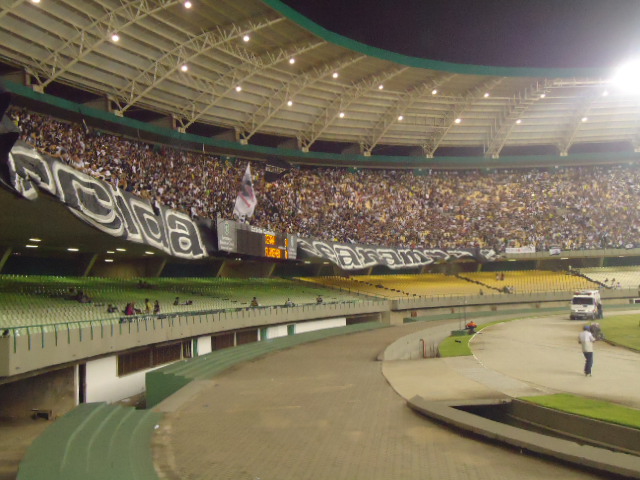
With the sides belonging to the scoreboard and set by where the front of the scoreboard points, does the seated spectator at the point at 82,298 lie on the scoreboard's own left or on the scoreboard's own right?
on the scoreboard's own right

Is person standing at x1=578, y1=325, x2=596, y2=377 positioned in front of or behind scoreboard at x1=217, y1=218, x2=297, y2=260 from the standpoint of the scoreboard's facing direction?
in front

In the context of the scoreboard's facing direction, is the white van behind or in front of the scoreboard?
in front

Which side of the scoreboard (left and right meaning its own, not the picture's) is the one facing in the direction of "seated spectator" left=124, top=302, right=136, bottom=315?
right

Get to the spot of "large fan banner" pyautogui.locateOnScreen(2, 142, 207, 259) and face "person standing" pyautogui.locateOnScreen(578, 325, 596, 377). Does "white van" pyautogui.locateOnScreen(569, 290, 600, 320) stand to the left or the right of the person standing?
left

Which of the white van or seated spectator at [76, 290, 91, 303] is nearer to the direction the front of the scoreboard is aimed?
the white van

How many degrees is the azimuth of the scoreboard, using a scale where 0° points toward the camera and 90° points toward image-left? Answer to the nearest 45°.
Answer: approximately 315°
